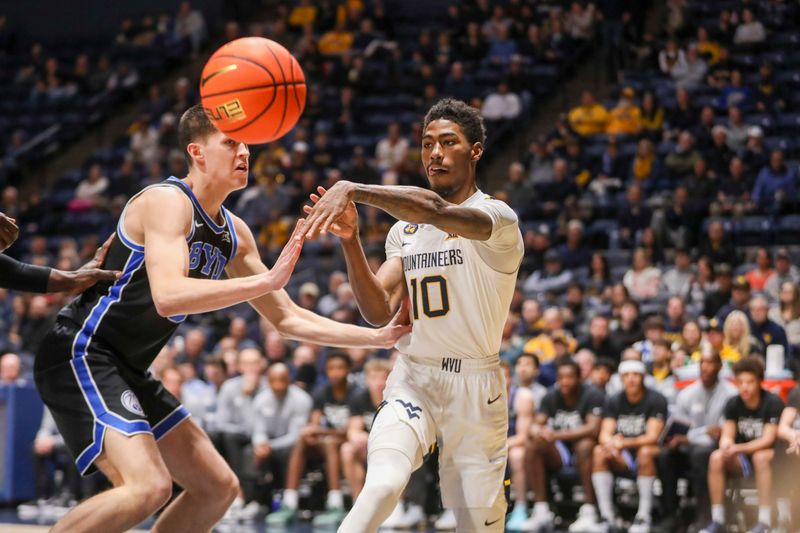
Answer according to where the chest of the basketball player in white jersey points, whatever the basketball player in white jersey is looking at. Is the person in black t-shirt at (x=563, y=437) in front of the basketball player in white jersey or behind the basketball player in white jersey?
behind

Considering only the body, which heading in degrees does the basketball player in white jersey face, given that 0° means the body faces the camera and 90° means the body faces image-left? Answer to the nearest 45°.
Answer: approximately 45°

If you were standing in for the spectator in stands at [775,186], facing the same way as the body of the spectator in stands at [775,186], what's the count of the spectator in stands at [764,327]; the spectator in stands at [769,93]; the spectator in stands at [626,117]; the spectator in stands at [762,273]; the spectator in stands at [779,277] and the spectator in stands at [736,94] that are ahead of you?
3

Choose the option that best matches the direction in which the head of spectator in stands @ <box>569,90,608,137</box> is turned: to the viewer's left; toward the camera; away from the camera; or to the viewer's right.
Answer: toward the camera

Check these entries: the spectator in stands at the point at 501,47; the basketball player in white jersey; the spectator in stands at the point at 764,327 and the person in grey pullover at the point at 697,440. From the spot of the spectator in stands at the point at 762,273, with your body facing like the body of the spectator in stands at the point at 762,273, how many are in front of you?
3

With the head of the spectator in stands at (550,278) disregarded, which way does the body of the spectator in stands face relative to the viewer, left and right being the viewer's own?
facing the viewer

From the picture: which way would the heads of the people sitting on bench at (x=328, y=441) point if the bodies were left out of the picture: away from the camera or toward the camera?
toward the camera

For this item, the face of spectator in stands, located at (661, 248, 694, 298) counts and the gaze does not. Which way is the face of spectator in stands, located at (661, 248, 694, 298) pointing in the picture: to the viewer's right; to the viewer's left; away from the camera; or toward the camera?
toward the camera

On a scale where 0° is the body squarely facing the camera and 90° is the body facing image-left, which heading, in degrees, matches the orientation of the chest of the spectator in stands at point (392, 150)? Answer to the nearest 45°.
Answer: approximately 0°

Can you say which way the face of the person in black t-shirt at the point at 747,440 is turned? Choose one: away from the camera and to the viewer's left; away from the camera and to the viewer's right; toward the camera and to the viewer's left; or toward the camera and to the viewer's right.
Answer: toward the camera and to the viewer's left

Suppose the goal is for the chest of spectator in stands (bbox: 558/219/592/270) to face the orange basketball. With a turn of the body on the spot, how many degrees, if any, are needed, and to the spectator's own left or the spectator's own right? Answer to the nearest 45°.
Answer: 0° — they already face it

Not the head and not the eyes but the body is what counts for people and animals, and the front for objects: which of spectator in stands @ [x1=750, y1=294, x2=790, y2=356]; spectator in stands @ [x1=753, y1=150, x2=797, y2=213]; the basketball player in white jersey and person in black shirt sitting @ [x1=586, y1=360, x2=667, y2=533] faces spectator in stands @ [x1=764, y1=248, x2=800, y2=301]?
spectator in stands @ [x1=753, y1=150, x2=797, y2=213]

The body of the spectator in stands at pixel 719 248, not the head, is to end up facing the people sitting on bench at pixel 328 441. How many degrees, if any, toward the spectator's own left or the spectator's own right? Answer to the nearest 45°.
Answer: approximately 45° to the spectator's own right

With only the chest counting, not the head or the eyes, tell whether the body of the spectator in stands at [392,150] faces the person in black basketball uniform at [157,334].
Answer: yes

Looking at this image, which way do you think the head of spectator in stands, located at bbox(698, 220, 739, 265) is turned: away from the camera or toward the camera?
toward the camera

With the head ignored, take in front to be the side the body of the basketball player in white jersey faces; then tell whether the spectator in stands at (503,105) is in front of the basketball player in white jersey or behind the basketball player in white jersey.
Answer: behind

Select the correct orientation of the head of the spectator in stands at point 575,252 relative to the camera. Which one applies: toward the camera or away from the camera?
toward the camera

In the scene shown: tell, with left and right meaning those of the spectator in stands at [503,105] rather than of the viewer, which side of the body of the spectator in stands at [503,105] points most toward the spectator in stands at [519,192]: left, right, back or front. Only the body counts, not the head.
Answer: front

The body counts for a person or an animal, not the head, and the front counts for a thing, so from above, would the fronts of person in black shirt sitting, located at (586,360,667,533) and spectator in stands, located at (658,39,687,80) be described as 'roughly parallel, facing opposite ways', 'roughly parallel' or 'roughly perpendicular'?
roughly parallel

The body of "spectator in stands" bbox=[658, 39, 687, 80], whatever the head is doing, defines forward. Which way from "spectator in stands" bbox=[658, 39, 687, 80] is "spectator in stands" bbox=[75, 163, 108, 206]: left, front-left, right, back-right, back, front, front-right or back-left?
right

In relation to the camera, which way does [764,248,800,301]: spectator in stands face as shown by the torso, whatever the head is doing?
toward the camera
